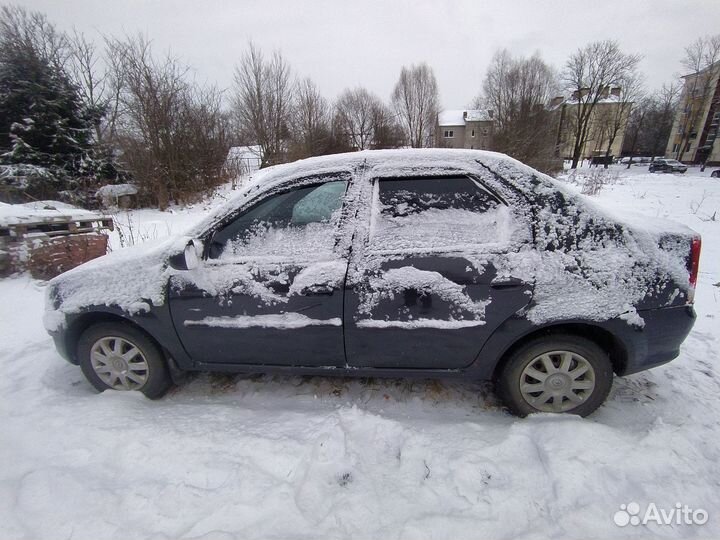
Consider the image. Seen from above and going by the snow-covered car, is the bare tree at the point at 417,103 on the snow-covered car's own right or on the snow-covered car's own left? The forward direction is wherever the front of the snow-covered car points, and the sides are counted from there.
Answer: on the snow-covered car's own right

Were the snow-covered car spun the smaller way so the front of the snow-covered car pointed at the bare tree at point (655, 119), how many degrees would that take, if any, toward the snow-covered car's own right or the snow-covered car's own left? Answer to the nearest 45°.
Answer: approximately 135° to the snow-covered car's own right

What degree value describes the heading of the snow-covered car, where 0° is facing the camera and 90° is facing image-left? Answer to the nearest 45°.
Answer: approximately 90°

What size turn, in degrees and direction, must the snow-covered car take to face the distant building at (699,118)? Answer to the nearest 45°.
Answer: approximately 135° to its right

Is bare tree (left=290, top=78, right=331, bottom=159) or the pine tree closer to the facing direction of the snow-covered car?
the pine tree

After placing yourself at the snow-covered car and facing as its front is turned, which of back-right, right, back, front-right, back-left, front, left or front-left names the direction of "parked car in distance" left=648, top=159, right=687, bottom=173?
back-right

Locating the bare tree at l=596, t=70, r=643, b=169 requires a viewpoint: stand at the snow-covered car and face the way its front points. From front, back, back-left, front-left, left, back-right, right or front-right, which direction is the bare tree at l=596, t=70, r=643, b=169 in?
back-right

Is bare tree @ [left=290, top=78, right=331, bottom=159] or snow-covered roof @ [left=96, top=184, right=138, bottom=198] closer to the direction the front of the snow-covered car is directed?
the snow-covered roof

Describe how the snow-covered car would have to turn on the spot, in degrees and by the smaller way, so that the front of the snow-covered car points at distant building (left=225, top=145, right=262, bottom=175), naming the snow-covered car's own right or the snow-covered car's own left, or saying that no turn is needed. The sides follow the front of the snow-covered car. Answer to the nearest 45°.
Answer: approximately 45° to the snow-covered car's own right

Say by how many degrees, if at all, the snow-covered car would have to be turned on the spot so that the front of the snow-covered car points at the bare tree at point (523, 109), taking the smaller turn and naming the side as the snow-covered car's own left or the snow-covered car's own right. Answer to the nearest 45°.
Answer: approximately 135° to the snow-covered car's own right
